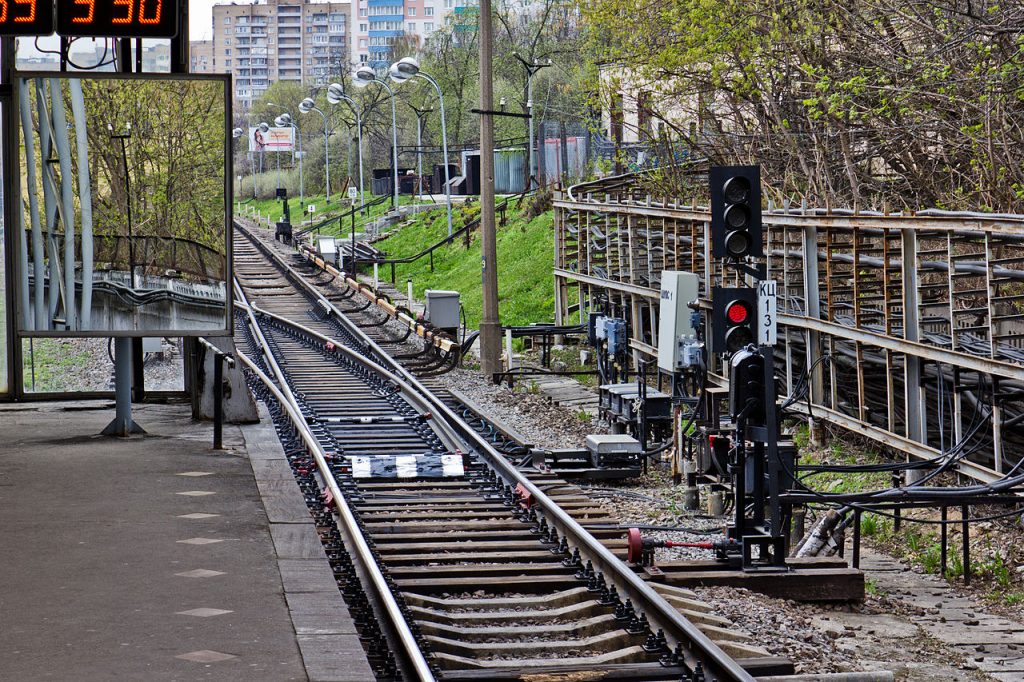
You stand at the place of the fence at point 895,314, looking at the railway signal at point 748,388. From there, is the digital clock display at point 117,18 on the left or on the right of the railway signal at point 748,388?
right

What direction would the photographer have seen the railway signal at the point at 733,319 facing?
facing the viewer

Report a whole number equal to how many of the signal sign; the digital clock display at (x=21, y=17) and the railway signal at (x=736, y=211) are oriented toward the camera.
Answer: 3

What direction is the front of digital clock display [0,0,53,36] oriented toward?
toward the camera

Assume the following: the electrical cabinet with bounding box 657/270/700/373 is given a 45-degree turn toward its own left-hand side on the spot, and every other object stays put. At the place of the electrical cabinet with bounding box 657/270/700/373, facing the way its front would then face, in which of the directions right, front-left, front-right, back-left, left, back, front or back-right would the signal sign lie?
front

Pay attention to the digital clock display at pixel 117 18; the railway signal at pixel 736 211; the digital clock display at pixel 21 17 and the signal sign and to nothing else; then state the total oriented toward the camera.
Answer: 4

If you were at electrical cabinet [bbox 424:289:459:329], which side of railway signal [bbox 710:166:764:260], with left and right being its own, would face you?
back

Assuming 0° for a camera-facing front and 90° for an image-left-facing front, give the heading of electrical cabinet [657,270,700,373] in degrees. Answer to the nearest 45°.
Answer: approximately 45°

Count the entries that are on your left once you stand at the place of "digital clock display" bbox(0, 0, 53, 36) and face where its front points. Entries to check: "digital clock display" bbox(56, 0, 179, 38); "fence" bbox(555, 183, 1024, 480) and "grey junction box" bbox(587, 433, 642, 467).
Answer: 3

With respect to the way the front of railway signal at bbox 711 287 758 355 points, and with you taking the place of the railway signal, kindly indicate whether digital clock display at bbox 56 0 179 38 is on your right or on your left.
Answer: on your right
